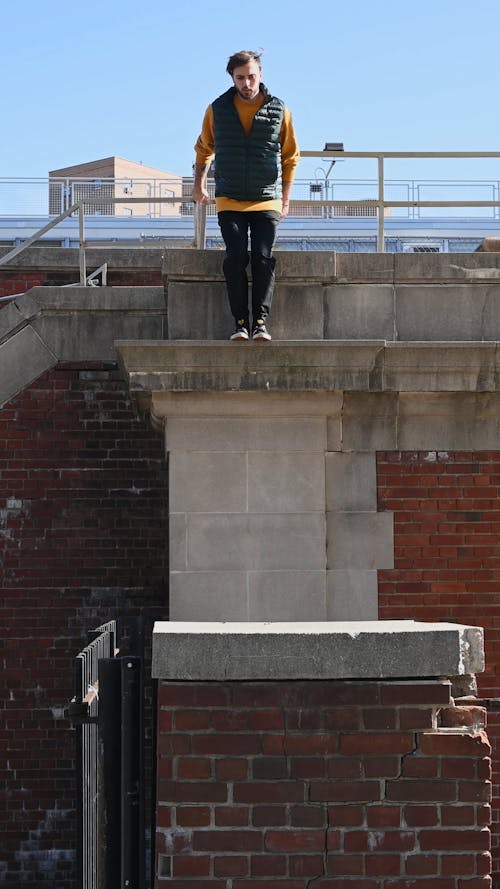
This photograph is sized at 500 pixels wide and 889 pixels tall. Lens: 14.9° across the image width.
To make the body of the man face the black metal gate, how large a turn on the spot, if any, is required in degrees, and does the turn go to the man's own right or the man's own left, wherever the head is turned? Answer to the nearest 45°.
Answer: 0° — they already face it

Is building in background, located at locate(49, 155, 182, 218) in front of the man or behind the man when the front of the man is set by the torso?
behind

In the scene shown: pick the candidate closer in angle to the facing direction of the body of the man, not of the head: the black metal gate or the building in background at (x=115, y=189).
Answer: the black metal gate

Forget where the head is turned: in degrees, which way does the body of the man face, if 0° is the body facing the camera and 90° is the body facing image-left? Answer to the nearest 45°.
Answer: approximately 0°
